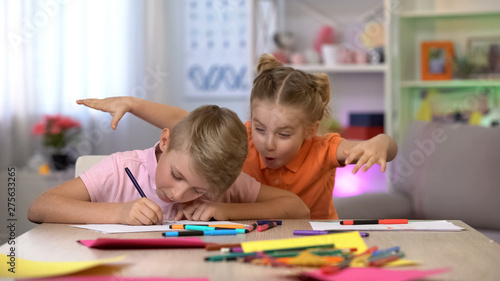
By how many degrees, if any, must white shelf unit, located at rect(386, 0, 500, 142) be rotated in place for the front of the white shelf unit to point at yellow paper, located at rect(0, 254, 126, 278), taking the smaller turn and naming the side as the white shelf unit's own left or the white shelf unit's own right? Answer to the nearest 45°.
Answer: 0° — it already faces it

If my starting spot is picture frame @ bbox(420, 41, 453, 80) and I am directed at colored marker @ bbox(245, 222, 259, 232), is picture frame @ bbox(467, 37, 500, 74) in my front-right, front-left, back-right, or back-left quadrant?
back-left

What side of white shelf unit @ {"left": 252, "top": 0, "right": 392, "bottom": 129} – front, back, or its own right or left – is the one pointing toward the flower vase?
right

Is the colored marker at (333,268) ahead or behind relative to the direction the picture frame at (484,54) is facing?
ahead

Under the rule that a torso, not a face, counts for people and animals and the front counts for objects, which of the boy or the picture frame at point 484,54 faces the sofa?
the picture frame

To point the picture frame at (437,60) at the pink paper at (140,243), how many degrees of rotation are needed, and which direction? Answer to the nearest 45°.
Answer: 0° — it already faces it

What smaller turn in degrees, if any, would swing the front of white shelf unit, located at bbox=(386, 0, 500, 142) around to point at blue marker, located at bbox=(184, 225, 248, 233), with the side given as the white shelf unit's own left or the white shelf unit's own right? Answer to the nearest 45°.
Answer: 0° — it already faces it

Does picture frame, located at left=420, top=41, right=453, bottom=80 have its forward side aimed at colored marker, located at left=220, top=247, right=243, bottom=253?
yes

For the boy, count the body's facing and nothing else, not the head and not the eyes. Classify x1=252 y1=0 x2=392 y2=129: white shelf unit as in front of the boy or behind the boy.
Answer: behind
